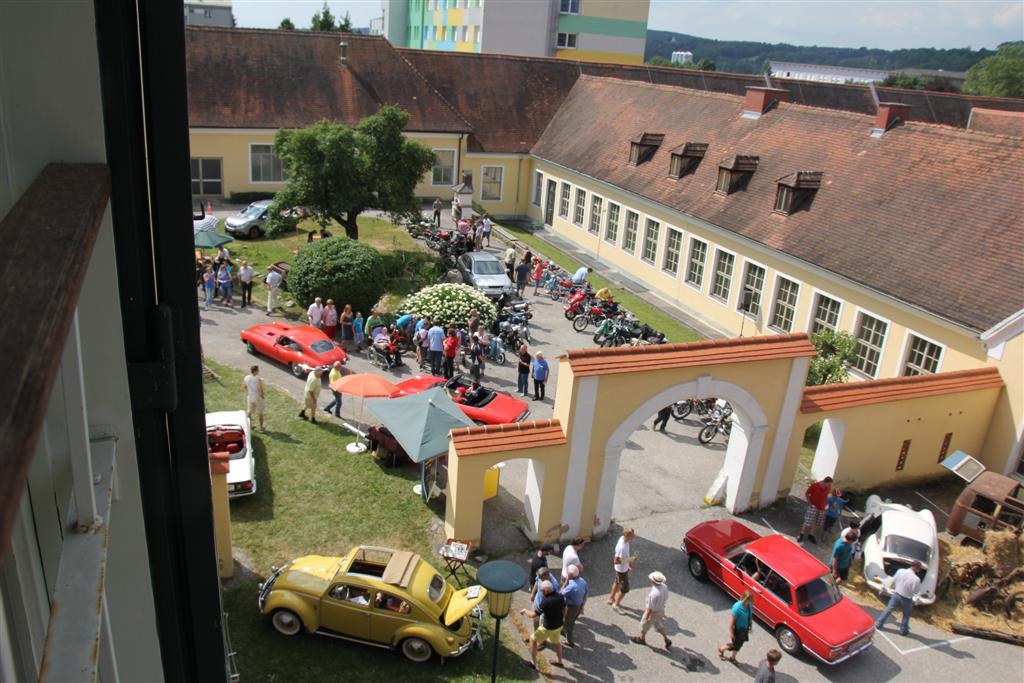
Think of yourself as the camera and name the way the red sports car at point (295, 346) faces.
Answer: facing away from the viewer and to the left of the viewer

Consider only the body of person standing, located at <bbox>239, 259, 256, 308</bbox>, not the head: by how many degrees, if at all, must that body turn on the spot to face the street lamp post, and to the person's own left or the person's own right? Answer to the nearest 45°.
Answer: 0° — they already face it

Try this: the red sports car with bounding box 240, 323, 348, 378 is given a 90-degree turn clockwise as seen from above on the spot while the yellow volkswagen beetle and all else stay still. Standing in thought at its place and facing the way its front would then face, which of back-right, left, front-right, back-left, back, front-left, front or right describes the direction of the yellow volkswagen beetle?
back-right
